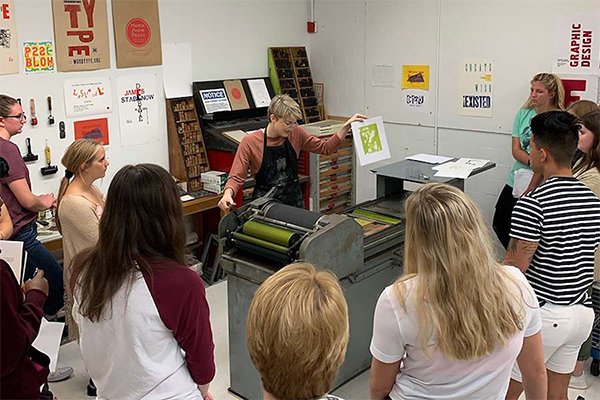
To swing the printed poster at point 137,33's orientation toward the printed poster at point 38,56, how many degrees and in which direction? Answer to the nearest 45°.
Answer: approximately 45° to its right

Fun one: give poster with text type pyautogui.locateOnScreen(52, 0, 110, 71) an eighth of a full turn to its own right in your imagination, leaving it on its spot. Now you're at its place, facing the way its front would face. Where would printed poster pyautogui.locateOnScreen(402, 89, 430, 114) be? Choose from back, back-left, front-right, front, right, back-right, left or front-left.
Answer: back-left

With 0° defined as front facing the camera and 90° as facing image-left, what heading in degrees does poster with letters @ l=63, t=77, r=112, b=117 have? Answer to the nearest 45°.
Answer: approximately 0°

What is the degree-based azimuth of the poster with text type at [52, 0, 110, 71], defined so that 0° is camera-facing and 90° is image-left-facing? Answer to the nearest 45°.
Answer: approximately 0°

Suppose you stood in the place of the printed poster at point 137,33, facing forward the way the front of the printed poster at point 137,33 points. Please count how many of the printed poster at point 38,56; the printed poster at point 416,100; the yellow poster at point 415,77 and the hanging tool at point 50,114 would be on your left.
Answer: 2

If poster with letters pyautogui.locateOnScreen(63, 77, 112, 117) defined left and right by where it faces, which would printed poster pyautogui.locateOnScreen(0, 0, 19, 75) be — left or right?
on its right
